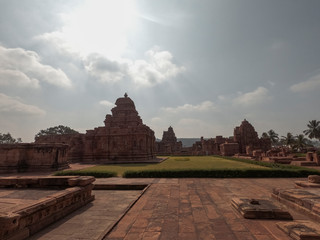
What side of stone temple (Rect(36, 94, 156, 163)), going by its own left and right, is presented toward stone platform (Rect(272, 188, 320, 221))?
left

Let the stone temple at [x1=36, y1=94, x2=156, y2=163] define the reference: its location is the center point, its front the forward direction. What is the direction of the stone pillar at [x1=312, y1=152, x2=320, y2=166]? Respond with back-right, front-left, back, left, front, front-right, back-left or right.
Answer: back-left

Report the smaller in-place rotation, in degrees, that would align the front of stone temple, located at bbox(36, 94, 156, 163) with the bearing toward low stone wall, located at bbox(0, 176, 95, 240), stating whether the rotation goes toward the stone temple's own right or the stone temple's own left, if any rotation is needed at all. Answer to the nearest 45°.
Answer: approximately 90° to the stone temple's own left

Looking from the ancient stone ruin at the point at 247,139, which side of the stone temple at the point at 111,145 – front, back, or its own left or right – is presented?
back

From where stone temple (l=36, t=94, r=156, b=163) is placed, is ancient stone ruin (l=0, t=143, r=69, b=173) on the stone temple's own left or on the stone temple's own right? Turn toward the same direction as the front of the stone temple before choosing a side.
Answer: on the stone temple's own left

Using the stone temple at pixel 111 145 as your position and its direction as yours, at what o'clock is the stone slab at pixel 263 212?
The stone slab is roughly at 9 o'clock from the stone temple.

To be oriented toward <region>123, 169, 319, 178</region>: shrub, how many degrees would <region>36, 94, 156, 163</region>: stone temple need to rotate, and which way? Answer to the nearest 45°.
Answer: approximately 90° to its left

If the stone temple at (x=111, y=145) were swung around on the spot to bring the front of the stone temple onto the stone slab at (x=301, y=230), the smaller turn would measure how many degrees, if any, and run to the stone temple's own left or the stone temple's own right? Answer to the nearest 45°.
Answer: approximately 90° to the stone temple's own left

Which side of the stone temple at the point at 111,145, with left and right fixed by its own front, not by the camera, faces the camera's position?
left

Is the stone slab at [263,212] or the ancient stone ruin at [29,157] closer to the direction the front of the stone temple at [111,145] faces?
the ancient stone ruin
